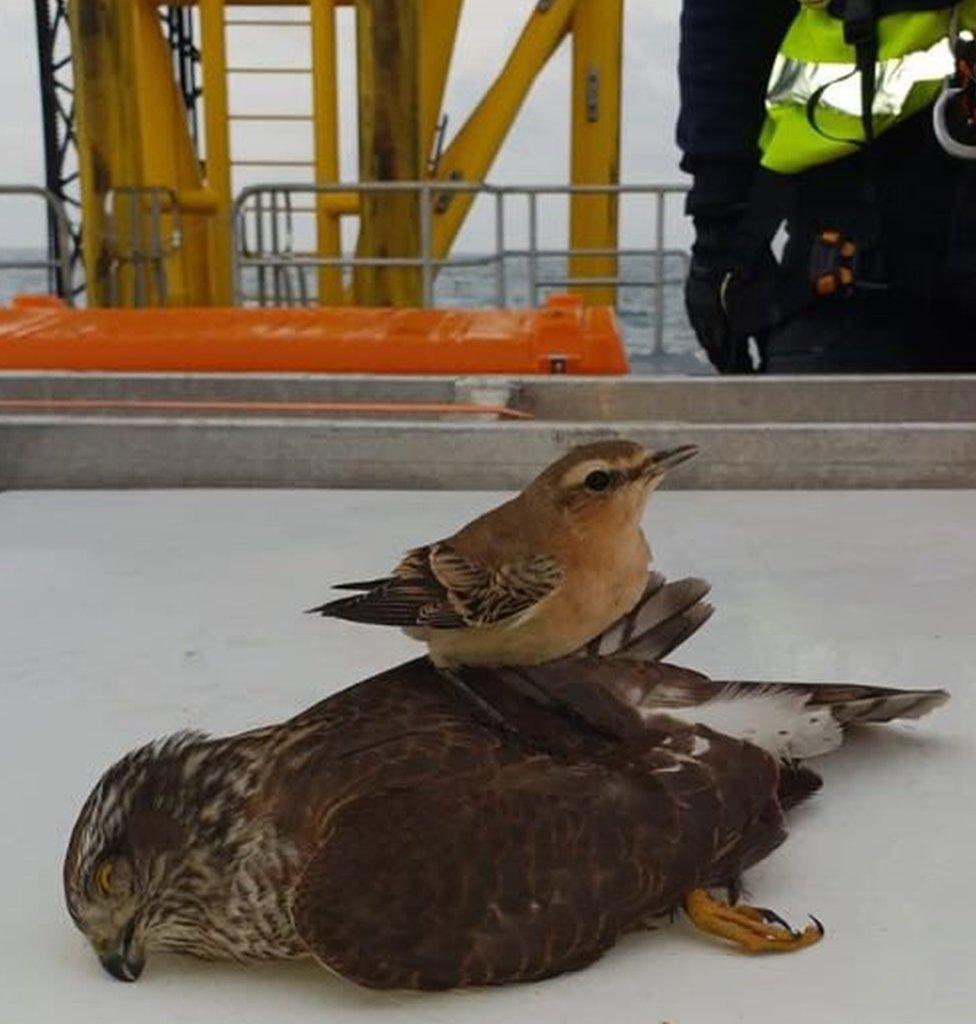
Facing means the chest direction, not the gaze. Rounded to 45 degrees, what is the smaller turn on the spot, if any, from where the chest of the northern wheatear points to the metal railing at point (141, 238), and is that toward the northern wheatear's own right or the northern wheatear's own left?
approximately 90° to the northern wheatear's own left

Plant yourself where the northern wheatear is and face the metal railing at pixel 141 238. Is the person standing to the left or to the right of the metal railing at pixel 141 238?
right

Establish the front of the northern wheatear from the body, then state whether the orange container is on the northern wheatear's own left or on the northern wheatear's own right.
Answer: on the northern wheatear's own left

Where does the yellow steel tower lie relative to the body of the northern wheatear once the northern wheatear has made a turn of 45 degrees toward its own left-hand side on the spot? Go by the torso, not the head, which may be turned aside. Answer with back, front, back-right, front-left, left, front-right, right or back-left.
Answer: front-left

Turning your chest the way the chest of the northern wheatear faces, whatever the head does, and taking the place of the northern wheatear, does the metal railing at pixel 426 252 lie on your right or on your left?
on your left

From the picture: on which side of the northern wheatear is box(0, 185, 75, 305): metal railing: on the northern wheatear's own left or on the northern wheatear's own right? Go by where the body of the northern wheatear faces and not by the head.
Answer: on the northern wheatear's own left

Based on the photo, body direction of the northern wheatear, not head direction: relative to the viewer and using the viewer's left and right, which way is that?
facing to the right of the viewer

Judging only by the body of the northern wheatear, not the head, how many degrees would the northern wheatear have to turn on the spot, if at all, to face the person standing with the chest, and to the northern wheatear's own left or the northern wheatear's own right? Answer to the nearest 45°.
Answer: approximately 90° to the northern wheatear's own left
